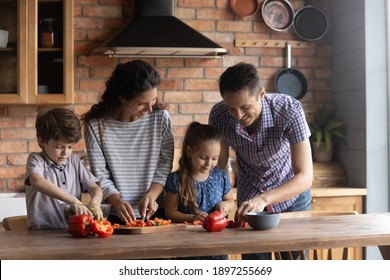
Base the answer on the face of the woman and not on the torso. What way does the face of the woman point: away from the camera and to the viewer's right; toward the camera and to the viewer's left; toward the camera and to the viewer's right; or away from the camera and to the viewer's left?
toward the camera and to the viewer's right

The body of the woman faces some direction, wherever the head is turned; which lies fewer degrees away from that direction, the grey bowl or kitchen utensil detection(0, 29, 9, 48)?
the grey bowl

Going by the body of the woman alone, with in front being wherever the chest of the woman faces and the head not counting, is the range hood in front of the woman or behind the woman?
behind

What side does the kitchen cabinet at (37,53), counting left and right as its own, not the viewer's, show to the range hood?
left

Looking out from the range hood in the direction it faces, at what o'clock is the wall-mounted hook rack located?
The wall-mounted hook rack is roughly at 8 o'clock from the range hood.

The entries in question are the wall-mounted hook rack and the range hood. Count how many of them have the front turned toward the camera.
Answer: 2
